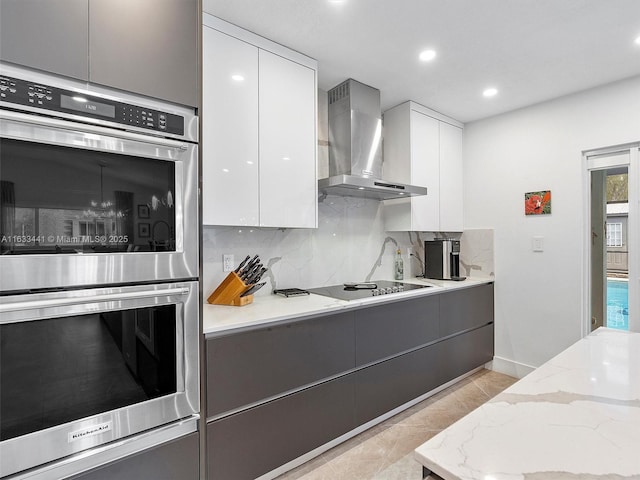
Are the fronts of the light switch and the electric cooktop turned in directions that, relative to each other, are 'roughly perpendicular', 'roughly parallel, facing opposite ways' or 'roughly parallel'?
roughly perpendicular

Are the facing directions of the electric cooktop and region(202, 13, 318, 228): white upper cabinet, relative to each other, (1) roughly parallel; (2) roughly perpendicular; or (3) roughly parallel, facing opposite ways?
roughly parallel

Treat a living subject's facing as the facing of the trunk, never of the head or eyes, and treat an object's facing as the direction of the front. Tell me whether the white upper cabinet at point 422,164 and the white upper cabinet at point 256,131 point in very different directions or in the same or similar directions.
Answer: same or similar directions

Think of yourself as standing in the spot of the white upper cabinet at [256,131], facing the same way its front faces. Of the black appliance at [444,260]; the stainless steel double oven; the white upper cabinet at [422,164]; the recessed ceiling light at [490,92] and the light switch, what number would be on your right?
1

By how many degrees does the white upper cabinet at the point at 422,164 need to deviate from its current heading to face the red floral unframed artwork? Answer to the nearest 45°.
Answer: approximately 45° to its left

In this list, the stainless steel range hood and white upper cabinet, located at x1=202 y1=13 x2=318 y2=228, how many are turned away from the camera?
0

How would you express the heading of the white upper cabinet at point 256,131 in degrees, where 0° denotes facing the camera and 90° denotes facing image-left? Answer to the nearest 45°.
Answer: approximately 315°

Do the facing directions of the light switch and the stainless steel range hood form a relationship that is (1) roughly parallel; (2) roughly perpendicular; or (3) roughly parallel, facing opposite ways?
roughly perpendicular

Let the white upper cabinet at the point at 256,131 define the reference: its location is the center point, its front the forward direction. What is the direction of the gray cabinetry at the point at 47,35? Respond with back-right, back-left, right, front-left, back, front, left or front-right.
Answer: right

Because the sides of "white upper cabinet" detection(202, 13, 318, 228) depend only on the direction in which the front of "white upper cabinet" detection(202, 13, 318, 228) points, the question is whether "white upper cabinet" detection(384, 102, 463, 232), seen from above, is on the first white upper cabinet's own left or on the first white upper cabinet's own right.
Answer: on the first white upper cabinet's own left

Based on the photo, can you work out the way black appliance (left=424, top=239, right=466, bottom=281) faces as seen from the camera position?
facing the viewer and to the right of the viewer

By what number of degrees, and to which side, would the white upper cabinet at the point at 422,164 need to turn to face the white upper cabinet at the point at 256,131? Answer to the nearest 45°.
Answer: approximately 90° to its right

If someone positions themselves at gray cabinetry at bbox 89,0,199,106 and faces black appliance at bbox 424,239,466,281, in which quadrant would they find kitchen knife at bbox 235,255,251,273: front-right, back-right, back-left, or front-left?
front-left
